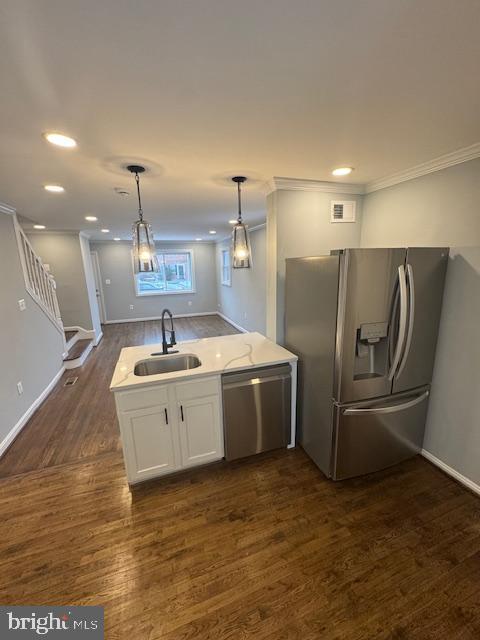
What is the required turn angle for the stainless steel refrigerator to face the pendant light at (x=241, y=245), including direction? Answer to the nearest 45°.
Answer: approximately 135° to its right

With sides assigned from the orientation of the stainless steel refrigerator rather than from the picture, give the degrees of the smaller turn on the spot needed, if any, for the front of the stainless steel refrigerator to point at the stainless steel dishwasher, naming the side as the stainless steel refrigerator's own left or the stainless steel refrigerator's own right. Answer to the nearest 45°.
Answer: approximately 135° to the stainless steel refrigerator's own right

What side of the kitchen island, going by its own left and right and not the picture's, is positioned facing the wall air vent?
left

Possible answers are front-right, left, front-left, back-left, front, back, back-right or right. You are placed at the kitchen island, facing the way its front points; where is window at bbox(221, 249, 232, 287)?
back

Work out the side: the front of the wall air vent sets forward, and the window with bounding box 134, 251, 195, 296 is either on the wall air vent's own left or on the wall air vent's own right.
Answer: on the wall air vent's own right

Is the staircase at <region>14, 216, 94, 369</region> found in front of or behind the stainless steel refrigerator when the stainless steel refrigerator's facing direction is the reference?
behind

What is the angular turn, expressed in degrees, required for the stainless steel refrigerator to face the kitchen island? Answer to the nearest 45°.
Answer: approximately 90° to its right

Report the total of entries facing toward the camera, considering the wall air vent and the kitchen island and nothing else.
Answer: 2

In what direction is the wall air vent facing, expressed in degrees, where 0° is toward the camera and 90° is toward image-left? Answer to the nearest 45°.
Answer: approximately 0°

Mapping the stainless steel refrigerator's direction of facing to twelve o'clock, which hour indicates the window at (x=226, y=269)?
The window is roughly at 6 o'clock from the stainless steel refrigerator.
